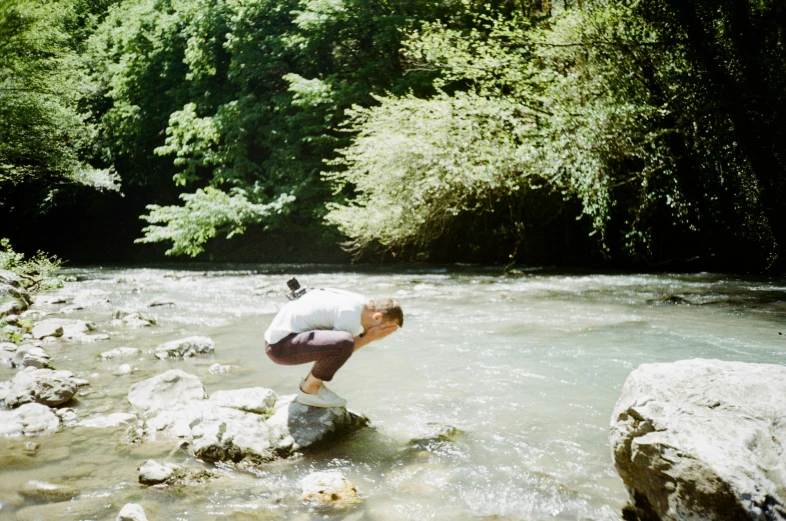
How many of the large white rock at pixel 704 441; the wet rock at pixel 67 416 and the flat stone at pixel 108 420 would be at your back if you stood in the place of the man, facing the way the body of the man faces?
2

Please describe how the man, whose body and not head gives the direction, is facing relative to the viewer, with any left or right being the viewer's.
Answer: facing to the right of the viewer

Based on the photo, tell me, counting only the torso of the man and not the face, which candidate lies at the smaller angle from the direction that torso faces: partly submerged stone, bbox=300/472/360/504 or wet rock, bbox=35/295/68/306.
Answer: the partly submerged stone

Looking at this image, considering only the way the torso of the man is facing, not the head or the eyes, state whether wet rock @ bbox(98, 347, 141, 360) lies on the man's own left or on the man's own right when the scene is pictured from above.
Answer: on the man's own left

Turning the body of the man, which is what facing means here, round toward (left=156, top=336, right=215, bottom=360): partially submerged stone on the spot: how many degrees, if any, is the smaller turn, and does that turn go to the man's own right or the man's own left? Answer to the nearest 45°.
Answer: approximately 135° to the man's own left

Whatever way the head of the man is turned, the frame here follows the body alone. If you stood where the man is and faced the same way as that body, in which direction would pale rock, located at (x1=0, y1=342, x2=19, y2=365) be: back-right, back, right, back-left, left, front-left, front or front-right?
back-left

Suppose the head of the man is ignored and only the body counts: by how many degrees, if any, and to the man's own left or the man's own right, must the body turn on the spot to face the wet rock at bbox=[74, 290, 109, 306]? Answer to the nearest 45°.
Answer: approximately 135° to the man's own left

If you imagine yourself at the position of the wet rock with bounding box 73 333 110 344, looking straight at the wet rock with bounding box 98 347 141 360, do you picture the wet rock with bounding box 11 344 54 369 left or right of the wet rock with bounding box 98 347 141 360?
right

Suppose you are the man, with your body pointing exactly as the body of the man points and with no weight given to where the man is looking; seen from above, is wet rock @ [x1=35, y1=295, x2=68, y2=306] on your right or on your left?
on your left

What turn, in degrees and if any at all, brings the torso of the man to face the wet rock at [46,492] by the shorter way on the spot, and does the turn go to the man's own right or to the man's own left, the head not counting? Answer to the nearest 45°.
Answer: approximately 135° to the man's own right

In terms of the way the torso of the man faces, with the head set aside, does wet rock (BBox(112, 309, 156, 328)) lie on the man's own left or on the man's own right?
on the man's own left

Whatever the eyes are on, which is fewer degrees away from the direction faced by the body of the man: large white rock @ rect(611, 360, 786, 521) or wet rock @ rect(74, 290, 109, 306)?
the large white rock
